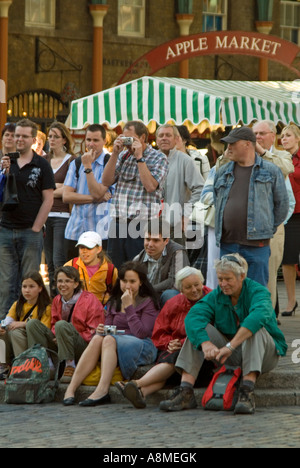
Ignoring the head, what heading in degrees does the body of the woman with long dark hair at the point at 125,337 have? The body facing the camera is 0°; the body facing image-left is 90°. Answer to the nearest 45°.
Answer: approximately 45°

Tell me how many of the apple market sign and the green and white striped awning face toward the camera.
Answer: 2

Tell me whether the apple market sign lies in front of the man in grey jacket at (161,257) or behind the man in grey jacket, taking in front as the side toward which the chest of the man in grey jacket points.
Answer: behind

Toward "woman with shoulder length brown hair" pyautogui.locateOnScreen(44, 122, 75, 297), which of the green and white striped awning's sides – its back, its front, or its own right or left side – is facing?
front

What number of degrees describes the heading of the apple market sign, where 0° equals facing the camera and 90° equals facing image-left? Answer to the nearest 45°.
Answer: approximately 0°

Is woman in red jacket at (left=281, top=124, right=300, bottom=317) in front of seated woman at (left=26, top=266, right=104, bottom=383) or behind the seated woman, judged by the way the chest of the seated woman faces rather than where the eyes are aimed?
behind

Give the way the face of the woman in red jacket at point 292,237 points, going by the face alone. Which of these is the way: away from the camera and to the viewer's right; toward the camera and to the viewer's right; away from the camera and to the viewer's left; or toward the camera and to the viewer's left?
toward the camera and to the viewer's left

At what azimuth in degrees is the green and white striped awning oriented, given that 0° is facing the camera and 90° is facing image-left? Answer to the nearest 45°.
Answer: approximately 0°

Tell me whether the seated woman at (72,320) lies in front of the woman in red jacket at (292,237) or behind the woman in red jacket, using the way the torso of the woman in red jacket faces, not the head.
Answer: in front

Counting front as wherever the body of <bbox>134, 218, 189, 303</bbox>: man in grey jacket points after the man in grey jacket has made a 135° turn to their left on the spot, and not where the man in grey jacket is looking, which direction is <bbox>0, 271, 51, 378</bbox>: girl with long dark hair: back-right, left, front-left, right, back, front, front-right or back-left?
back

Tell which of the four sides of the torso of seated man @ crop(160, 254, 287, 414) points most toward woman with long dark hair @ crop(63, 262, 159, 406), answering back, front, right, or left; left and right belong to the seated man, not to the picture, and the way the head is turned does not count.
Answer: right

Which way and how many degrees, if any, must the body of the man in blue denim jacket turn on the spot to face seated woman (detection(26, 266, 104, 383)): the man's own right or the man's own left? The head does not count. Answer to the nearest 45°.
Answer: approximately 45° to the man's own right
